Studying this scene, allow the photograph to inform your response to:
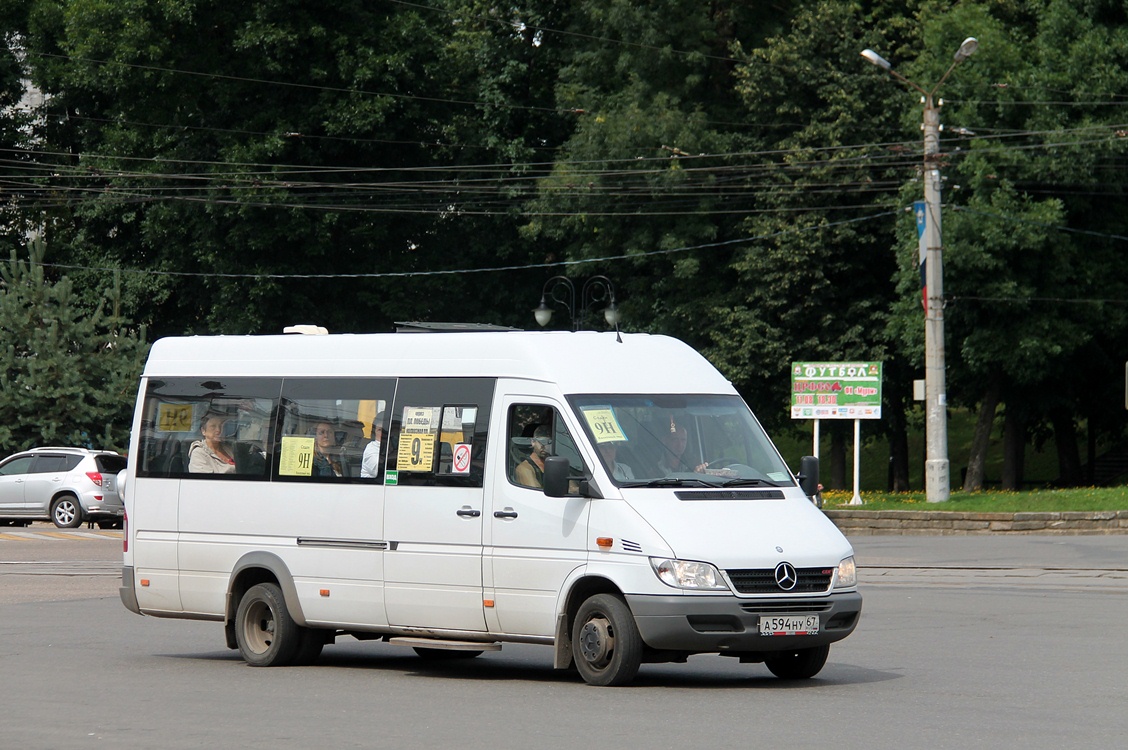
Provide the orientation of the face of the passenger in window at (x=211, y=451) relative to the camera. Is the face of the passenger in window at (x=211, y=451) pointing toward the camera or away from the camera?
toward the camera

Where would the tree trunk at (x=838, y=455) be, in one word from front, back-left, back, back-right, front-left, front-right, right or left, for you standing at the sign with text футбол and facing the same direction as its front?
back

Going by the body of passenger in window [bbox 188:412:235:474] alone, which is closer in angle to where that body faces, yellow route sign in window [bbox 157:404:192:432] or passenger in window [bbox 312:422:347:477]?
the passenger in window

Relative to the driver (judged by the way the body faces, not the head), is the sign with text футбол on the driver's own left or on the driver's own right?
on the driver's own left

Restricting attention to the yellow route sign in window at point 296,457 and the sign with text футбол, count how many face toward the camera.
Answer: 2

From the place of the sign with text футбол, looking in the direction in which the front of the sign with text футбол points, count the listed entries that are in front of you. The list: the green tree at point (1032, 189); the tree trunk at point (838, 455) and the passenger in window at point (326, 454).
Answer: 1

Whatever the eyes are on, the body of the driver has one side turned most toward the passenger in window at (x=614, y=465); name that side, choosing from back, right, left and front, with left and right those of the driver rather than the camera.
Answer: right

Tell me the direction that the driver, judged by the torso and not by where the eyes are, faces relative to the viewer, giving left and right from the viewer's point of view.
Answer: facing the viewer and to the right of the viewer

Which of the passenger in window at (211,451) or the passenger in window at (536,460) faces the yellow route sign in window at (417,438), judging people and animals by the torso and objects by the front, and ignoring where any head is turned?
the passenger in window at (211,451)

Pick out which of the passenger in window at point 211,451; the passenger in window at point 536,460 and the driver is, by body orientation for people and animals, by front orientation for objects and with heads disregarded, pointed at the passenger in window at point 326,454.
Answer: the passenger in window at point 211,451

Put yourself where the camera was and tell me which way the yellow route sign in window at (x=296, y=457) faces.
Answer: facing the viewer

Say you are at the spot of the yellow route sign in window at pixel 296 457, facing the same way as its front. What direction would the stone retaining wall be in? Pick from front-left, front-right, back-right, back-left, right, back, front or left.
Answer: back-left

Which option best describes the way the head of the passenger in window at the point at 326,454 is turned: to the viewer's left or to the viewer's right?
to the viewer's right

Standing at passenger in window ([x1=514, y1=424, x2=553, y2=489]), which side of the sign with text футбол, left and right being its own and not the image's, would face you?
front

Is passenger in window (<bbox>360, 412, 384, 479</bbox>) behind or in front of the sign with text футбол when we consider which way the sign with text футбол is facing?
in front

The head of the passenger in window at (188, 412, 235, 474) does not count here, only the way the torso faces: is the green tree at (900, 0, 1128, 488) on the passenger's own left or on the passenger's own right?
on the passenger's own left
